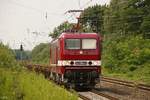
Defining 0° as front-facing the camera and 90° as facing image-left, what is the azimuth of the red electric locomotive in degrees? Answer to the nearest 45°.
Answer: approximately 0°
